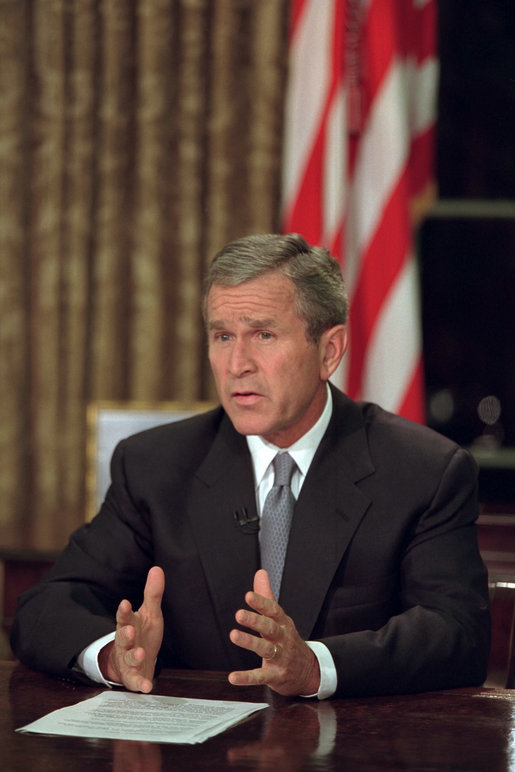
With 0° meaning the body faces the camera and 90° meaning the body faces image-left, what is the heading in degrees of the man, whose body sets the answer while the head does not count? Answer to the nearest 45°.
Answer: approximately 45°

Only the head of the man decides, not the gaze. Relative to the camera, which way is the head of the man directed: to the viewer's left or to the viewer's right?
to the viewer's left

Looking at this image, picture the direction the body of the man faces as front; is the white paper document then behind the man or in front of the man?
in front

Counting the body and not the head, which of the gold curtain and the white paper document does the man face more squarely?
the white paper document
